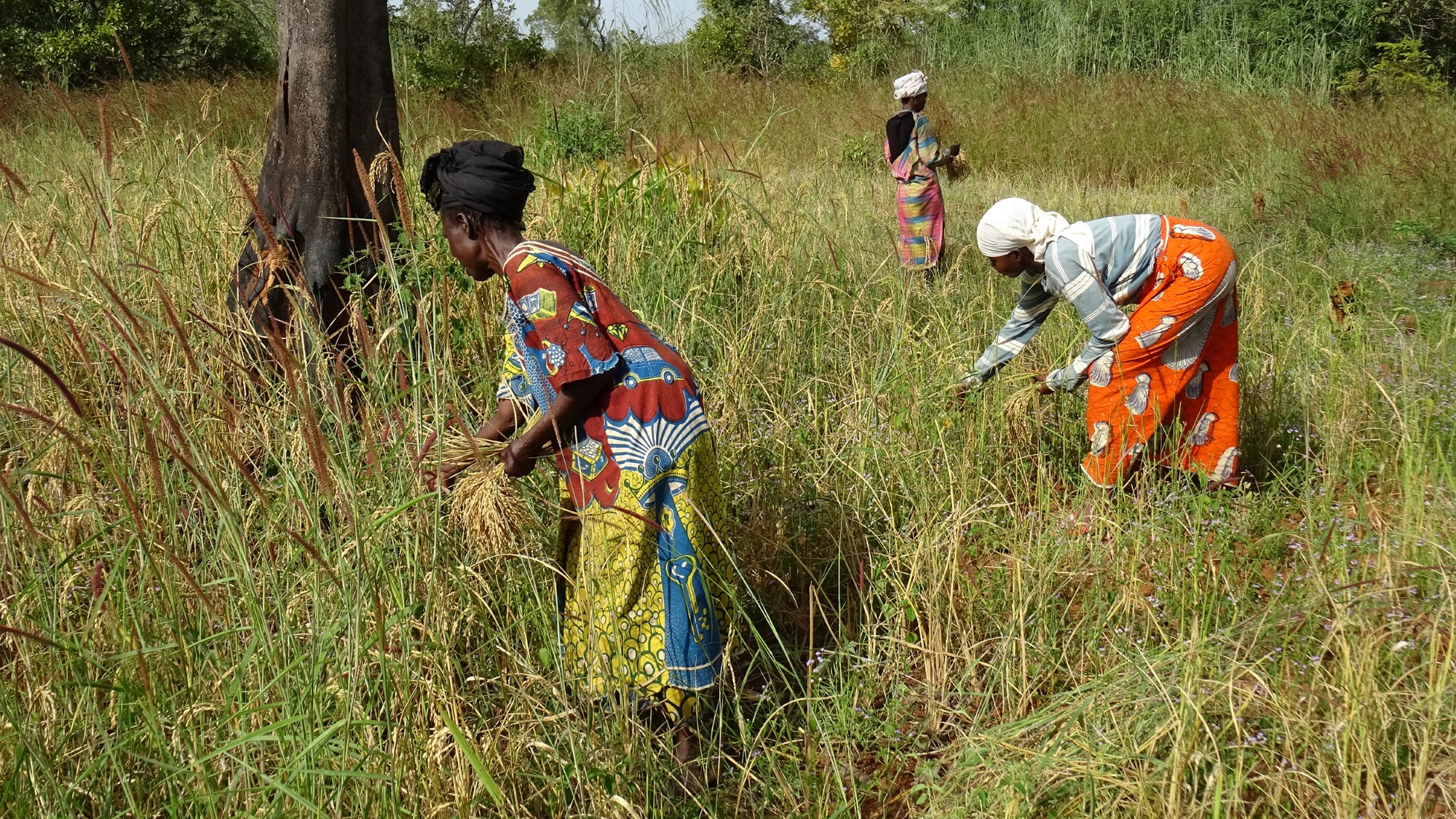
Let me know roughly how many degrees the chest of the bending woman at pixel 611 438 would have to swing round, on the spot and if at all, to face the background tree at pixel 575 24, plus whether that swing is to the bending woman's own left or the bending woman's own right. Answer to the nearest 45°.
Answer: approximately 90° to the bending woman's own right

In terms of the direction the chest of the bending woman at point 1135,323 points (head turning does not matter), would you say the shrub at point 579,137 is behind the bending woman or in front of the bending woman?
in front

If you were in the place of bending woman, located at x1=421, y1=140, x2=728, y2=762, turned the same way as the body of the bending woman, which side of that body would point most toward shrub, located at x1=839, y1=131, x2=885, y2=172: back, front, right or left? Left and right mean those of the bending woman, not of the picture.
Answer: right

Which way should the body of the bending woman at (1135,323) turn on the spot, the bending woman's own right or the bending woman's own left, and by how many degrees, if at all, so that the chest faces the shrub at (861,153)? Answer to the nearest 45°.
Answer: approximately 90° to the bending woman's own right

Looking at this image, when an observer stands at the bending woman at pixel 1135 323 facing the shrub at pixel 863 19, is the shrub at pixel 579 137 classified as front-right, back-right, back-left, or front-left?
front-left

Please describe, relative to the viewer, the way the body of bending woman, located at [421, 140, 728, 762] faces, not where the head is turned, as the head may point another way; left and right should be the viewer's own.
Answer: facing to the left of the viewer

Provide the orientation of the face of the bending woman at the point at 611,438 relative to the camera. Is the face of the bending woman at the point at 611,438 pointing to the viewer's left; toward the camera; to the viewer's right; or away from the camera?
to the viewer's left

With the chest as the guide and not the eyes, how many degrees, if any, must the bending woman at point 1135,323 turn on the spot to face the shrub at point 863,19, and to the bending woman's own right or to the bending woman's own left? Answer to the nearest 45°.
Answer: approximately 90° to the bending woman's own right

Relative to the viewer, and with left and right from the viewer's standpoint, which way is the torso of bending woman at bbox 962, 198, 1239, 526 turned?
facing to the left of the viewer

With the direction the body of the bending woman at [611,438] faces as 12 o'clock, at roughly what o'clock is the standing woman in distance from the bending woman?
The standing woman in distance is roughly at 4 o'clock from the bending woman.

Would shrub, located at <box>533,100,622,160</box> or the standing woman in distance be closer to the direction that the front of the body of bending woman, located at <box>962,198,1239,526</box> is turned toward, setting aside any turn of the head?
the shrub

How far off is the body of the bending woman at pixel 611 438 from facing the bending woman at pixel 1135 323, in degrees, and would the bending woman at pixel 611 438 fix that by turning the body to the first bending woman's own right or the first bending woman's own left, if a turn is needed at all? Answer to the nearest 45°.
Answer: approximately 135° to the first bending woman's own right

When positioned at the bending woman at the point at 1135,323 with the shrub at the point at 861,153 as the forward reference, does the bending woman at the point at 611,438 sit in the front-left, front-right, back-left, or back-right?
back-left

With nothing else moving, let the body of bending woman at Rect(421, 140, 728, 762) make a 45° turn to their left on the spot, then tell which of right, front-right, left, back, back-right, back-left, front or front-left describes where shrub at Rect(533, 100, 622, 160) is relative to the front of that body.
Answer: back-right

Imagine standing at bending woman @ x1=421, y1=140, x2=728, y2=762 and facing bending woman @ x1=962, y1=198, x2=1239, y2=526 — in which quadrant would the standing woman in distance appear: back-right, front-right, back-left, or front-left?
front-left
